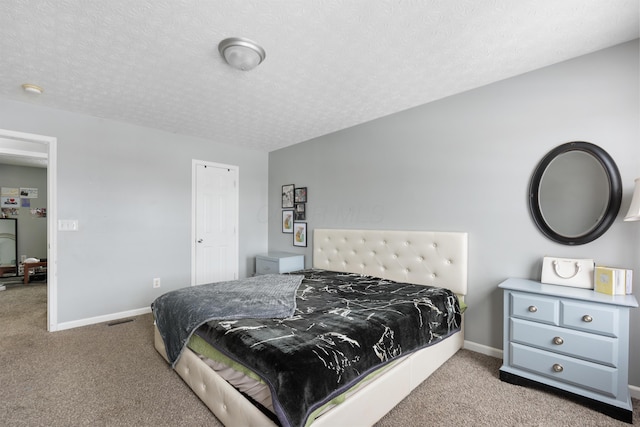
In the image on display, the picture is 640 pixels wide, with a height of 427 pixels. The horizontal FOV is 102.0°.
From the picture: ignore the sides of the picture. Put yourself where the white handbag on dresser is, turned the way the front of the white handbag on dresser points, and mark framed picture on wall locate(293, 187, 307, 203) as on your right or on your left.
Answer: on your right

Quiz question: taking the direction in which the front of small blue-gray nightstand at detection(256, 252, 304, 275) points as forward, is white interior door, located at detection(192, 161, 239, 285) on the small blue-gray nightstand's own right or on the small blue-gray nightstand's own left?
on the small blue-gray nightstand's own right

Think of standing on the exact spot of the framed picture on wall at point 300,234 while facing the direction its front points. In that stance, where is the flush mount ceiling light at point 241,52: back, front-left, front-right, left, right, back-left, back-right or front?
front-left

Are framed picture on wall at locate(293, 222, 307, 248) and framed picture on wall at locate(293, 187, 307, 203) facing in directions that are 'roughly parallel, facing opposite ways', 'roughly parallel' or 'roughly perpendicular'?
roughly parallel

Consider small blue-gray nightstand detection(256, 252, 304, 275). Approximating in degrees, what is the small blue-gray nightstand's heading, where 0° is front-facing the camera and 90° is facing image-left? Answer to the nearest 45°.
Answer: approximately 45°

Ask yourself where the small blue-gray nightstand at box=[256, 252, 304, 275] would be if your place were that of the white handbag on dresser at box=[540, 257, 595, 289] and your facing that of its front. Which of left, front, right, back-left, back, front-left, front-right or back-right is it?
right

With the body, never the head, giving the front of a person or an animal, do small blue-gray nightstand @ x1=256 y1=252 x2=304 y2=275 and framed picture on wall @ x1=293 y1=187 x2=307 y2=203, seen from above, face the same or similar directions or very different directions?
same or similar directions

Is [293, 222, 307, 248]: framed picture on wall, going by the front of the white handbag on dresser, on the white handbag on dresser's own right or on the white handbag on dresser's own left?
on the white handbag on dresser's own right

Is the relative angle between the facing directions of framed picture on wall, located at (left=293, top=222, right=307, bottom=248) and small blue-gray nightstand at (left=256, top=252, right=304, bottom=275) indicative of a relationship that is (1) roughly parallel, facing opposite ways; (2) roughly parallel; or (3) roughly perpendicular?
roughly parallel

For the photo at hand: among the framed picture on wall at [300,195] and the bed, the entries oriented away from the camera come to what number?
0

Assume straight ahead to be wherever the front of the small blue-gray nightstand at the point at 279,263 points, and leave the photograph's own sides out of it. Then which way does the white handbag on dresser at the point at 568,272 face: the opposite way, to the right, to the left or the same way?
the same way

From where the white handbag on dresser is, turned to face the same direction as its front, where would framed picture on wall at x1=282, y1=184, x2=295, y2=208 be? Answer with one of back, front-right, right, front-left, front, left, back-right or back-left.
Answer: right

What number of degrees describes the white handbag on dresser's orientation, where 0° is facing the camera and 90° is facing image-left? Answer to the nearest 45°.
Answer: approximately 0°

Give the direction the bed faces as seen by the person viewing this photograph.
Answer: facing the viewer and to the left of the viewer

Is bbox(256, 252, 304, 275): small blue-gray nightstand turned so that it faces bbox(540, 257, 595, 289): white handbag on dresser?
no

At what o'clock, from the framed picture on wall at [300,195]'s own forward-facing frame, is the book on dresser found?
The book on dresser is roughly at 9 o'clock from the framed picture on wall.
